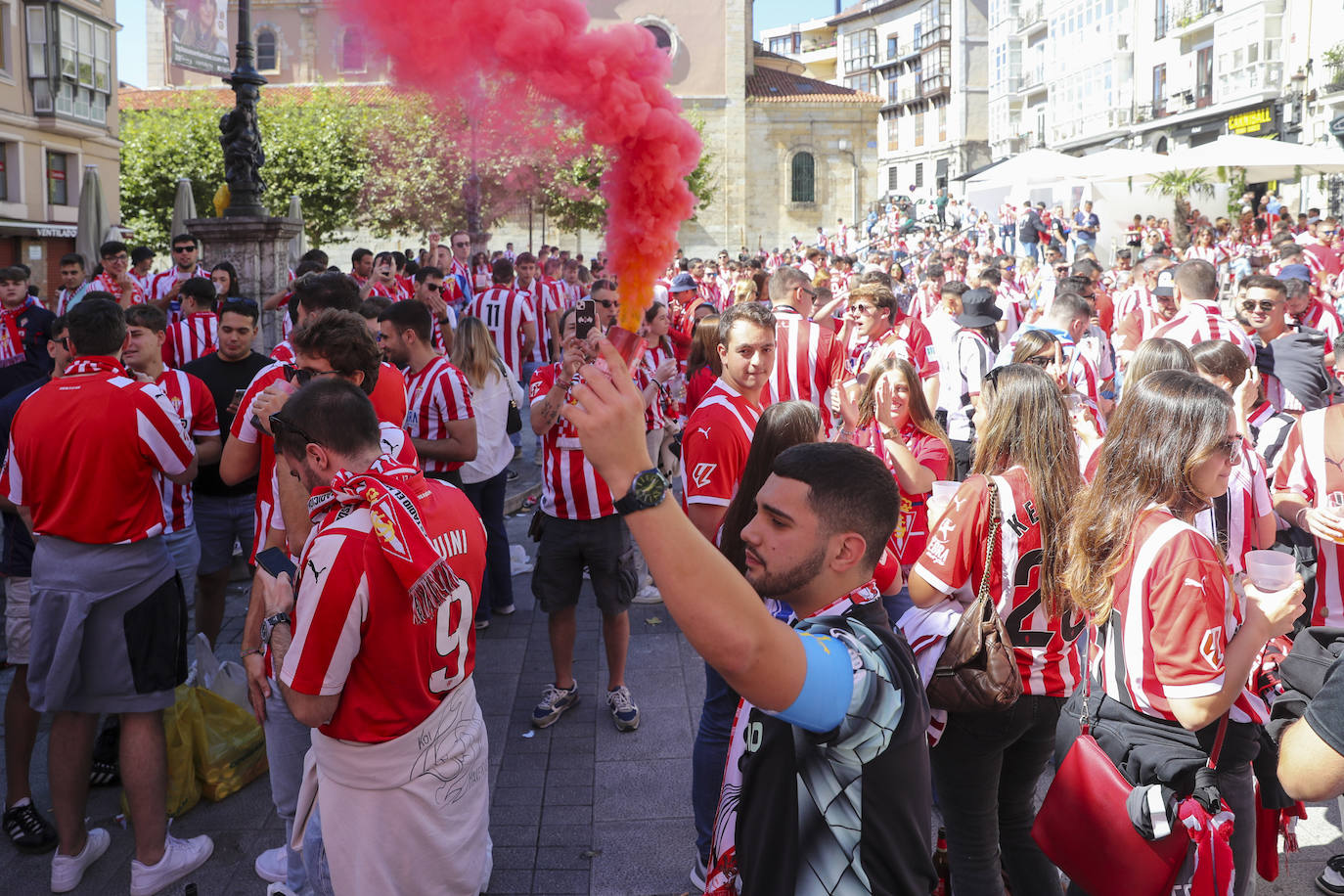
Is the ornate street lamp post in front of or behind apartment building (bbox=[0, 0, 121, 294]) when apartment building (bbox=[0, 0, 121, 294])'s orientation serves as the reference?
in front

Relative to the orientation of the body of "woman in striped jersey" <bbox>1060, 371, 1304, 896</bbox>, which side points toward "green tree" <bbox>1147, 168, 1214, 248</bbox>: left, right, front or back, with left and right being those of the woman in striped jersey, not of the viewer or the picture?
left

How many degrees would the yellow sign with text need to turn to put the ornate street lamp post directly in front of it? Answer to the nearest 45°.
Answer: approximately 45° to its left

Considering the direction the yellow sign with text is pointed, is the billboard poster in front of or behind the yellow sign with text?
in front

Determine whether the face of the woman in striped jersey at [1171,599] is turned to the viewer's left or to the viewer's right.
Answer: to the viewer's right

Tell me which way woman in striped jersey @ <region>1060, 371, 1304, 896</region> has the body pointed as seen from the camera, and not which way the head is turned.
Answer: to the viewer's right

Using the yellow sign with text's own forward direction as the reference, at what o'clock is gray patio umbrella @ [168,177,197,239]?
The gray patio umbrella is roughly at 11 o'clock from the yellow sign with text.
